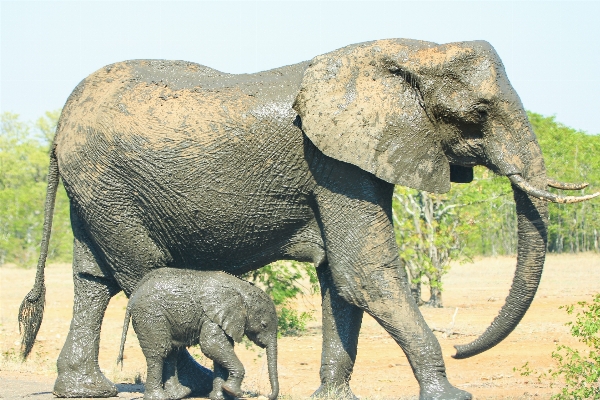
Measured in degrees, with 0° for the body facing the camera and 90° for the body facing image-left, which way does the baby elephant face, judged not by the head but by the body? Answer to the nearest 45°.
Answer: approximately 270°

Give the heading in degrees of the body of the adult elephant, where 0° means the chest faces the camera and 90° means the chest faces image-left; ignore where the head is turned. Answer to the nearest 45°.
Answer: approximately 270°
